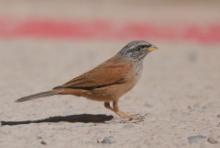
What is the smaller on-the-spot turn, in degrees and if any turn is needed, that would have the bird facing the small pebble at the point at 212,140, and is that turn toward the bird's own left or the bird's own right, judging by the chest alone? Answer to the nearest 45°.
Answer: approximately 45° to the bird's own right

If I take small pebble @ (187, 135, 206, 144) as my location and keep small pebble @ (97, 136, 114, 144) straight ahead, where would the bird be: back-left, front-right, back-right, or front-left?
front-right

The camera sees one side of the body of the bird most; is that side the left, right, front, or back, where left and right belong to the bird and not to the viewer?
right

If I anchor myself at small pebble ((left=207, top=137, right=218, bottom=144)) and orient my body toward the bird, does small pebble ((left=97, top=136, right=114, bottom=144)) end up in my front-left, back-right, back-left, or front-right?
front-left

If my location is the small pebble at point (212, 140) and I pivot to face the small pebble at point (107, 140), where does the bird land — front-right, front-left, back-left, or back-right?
front-right
